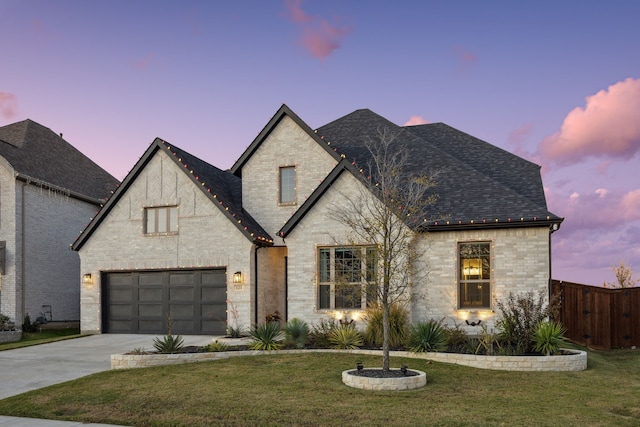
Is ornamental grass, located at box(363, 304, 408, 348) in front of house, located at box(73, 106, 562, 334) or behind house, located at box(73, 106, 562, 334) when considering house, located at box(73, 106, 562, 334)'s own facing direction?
in front

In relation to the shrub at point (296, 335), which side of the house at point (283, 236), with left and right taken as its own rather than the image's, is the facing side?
front

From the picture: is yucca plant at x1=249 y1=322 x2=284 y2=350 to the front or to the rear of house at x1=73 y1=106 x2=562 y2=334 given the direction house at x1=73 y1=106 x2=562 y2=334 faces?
to the front

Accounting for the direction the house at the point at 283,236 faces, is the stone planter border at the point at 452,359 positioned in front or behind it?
in front

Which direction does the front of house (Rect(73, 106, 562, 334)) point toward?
toward the camera

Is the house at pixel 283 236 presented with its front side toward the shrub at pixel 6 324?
no

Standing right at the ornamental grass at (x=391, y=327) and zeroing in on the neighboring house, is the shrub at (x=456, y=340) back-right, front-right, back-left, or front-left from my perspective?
back-right
